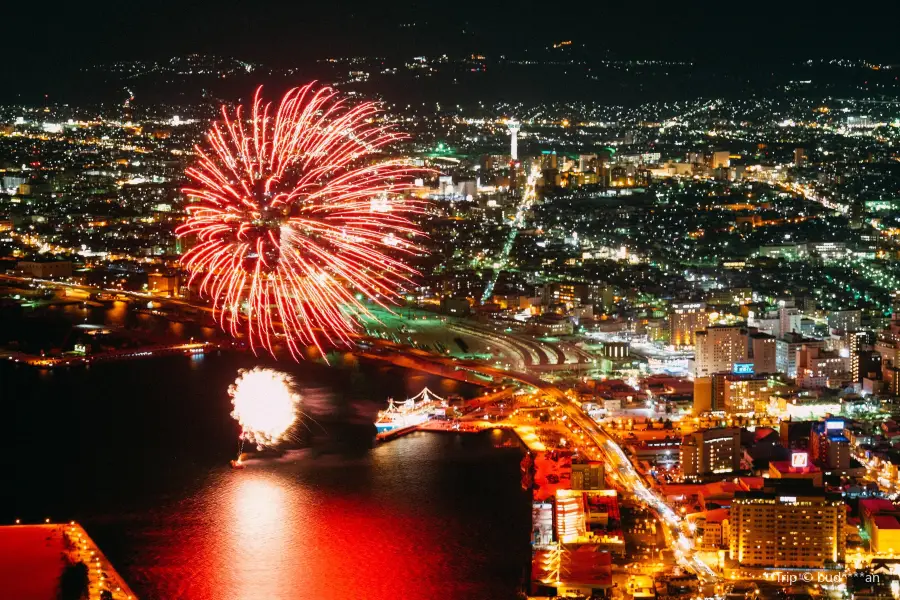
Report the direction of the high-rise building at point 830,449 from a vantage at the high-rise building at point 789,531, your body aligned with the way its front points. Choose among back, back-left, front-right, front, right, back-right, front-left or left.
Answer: back

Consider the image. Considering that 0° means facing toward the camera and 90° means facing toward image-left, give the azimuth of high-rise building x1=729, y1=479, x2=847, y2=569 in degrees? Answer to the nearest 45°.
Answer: approximately 0°

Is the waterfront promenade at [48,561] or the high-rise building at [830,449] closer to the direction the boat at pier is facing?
the waterfront promenade

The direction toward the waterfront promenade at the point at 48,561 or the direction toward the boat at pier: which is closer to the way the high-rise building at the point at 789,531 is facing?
the waterfront promenade

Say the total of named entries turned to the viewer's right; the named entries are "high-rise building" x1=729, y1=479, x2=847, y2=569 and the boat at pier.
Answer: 0

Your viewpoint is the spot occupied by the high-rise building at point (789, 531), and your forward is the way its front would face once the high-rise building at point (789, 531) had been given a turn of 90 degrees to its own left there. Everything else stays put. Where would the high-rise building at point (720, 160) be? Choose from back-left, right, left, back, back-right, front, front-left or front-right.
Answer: left

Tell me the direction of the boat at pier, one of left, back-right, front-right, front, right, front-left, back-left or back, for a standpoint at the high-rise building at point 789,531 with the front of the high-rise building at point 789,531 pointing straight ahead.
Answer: back-right

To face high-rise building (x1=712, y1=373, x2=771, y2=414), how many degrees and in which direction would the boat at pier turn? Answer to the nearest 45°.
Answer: approximately 135° to its left

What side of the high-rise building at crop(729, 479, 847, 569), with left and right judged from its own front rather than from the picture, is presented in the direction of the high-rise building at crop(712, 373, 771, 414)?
back

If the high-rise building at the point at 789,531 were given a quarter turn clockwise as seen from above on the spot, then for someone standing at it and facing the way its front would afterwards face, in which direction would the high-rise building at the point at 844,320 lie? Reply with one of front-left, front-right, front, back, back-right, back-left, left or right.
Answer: right

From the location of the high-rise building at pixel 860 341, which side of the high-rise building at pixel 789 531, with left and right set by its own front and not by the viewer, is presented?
back
